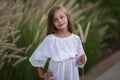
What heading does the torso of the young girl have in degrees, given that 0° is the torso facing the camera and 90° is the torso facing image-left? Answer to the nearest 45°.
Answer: approximately 0°
